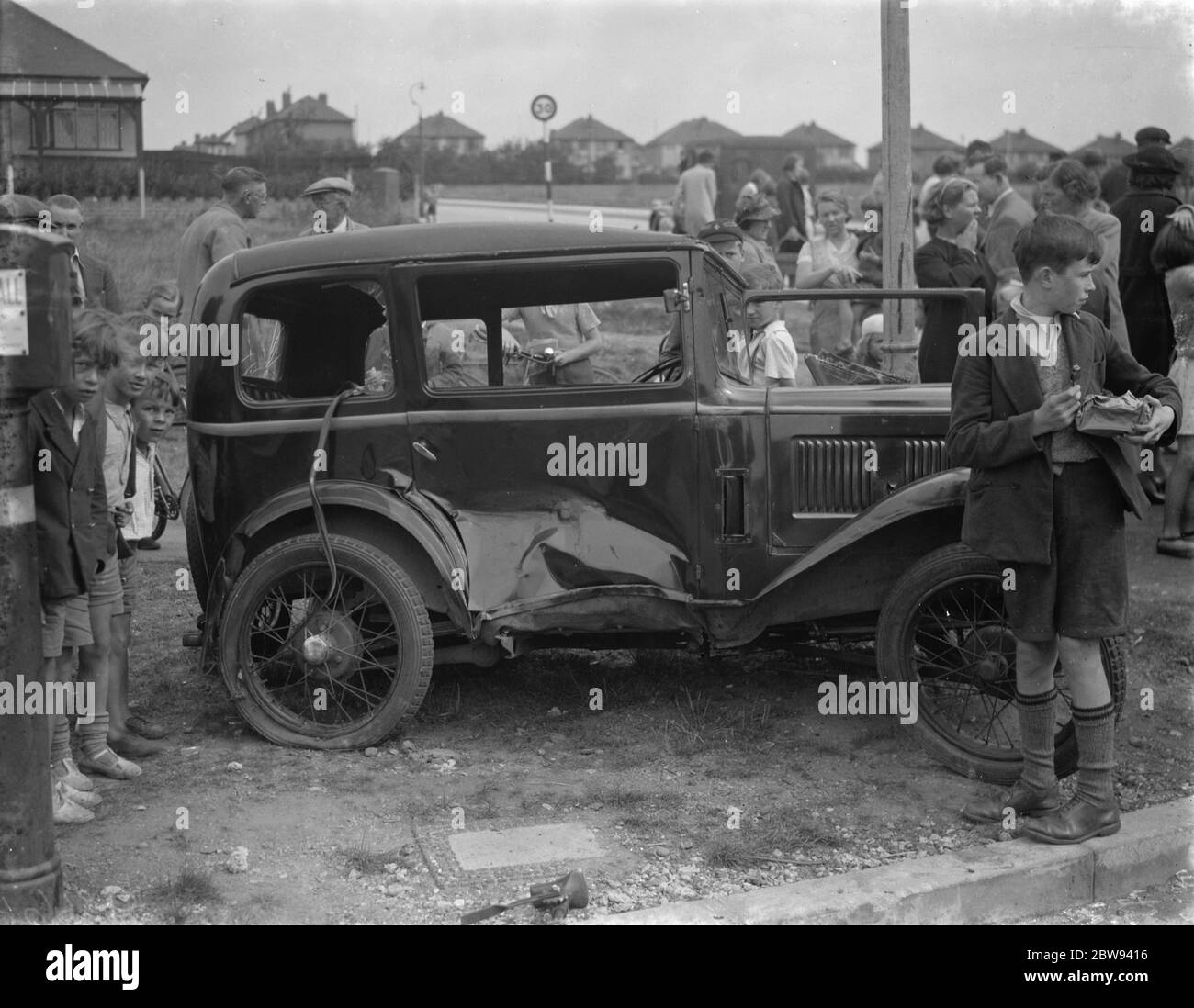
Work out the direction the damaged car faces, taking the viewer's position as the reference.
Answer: facing to the right of the viewer

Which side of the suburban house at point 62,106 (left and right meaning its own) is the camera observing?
front

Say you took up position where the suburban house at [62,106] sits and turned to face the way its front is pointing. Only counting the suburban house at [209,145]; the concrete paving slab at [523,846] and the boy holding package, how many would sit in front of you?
2

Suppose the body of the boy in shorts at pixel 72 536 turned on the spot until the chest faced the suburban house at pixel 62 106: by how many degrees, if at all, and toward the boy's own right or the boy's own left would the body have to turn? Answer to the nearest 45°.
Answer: approximately 135° to the boy's own left

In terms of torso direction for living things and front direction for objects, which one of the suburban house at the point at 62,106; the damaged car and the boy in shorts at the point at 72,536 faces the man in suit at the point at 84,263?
the suburban house

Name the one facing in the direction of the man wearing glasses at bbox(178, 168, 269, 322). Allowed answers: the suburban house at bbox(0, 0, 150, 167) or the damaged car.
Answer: the suburban house

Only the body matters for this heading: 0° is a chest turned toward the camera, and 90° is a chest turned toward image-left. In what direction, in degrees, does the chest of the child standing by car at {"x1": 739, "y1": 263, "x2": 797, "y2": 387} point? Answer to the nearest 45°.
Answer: approximately 45°

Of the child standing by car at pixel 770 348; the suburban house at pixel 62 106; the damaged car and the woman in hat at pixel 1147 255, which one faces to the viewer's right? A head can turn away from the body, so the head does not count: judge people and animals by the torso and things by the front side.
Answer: the damaged car

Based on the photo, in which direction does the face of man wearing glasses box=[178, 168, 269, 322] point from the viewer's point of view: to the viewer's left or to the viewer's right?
to the viewer's right

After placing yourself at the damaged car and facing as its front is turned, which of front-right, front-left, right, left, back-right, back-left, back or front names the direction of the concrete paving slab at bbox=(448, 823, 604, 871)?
right

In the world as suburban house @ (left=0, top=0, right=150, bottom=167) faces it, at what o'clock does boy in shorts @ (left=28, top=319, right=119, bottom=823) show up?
The boy in shorts is roughly at 12 o'clock from the suburban house.

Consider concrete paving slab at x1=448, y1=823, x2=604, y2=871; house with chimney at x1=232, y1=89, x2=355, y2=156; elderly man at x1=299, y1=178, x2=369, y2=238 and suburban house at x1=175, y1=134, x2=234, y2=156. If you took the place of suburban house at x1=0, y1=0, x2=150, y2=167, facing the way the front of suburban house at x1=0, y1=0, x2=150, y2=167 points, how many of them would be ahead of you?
2

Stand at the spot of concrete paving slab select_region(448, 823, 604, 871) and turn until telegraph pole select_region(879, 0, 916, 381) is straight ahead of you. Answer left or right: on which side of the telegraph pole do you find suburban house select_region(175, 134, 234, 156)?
left
